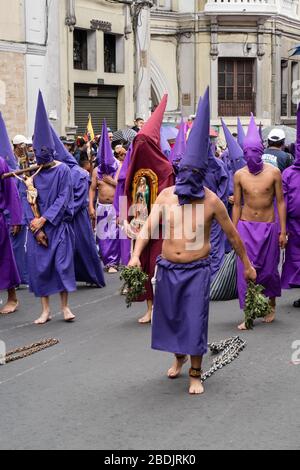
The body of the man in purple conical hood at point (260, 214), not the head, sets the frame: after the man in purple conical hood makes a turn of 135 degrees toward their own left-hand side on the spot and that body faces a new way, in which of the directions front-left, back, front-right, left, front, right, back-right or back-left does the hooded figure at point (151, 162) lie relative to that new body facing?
back-left

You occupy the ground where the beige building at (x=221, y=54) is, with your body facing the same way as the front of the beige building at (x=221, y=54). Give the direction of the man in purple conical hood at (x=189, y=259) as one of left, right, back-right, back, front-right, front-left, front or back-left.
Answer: front

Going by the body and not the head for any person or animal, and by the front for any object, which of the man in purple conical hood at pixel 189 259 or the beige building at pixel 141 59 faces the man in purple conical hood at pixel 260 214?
the beige building

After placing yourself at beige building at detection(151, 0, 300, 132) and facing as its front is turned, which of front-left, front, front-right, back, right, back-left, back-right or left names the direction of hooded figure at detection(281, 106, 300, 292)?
front

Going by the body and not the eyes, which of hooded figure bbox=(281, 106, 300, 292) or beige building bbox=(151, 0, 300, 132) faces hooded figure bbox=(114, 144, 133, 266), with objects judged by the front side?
the beige building

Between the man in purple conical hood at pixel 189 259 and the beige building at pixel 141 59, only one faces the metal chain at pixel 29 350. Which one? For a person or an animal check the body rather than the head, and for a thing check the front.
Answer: the beige building

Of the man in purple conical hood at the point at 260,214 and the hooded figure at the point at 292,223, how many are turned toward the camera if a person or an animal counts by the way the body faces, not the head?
2

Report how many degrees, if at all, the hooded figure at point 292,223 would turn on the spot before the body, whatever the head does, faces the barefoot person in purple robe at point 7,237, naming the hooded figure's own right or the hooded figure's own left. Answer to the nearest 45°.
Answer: approximately 90° to the hooded figure's own right

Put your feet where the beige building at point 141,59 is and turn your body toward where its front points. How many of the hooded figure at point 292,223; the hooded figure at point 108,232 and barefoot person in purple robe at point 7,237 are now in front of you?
3

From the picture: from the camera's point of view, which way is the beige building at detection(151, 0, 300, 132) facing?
toward the camera

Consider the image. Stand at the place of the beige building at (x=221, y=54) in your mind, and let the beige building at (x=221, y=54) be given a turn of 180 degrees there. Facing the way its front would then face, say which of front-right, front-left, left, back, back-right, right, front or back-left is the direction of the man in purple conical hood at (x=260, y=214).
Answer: back

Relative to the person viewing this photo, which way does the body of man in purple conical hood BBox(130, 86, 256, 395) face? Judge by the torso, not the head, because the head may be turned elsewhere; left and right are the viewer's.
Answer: facing the viewer

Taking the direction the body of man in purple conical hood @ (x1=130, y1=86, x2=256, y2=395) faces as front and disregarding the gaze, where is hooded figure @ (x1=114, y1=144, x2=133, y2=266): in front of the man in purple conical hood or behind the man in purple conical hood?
behind

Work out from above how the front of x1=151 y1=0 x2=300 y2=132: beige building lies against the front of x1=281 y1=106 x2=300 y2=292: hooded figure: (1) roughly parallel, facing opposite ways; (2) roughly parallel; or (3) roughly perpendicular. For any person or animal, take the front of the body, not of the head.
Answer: roughly parallel
